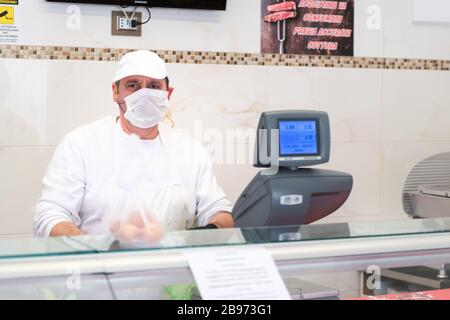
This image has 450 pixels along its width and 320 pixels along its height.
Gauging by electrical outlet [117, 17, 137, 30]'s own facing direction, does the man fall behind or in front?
in front

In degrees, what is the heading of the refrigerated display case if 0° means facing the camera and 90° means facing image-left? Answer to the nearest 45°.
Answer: approximately 0°

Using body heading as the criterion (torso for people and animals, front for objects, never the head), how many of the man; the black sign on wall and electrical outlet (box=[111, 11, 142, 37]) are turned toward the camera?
3

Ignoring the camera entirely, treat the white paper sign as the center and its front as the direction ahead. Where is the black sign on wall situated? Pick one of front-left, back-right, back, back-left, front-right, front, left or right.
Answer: back

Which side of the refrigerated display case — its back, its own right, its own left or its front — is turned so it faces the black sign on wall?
back

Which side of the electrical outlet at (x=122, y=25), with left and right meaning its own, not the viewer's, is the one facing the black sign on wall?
left

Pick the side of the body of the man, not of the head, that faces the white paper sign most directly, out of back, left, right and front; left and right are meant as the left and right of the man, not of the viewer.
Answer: front

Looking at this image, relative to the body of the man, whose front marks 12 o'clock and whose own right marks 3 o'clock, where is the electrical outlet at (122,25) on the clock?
The electrical outlet is roughly at 6 o'clock from the man.

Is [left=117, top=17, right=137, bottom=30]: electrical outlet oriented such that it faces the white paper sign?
yes
